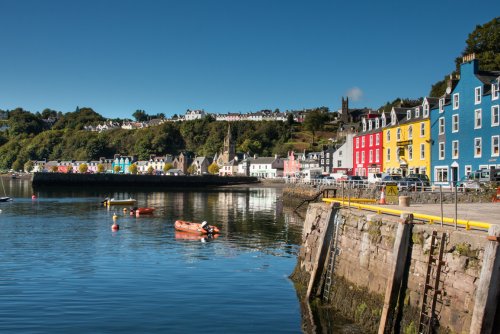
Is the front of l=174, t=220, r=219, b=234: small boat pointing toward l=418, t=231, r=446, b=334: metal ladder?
no

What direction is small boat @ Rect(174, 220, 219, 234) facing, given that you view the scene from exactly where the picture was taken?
facing to the left of the viewer

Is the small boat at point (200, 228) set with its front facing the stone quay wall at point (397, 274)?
no
